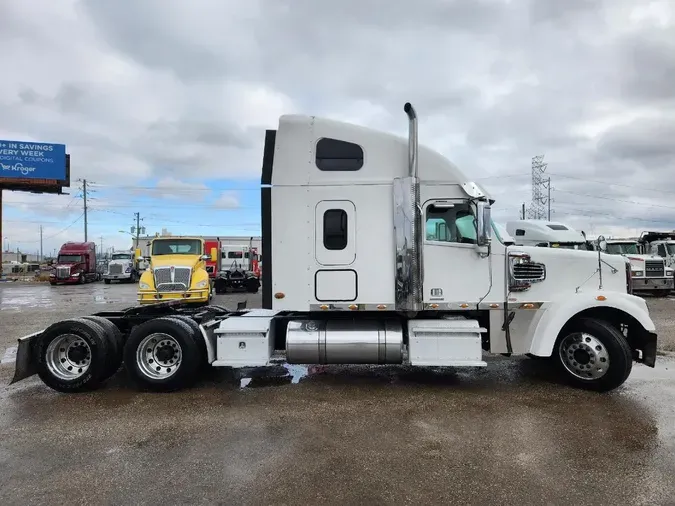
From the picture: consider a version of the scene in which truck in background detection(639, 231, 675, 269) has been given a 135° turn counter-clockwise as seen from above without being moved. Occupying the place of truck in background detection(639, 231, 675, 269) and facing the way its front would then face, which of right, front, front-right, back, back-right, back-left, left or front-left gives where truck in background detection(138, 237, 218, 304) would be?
back-left

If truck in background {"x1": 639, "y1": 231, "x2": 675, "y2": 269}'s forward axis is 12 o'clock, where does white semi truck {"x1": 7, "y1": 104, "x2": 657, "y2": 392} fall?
The white semi truck is roughly at 2 o'clock from the truck in background.

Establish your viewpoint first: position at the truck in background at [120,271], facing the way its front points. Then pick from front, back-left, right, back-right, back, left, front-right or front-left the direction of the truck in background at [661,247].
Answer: left

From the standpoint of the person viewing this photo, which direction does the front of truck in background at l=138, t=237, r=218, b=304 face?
facing the viewer

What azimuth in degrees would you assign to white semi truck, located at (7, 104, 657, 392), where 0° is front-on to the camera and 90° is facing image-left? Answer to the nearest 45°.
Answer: approximately 270°

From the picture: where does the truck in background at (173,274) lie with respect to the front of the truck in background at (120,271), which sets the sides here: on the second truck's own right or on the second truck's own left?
on the second truck's own left

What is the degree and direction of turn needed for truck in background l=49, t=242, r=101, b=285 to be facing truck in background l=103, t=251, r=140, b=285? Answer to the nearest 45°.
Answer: approximately 90° to its left

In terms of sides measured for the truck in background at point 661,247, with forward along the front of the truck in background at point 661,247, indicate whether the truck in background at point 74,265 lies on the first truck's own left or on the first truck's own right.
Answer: on the first truck's own right

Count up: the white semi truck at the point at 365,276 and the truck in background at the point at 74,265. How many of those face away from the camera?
0

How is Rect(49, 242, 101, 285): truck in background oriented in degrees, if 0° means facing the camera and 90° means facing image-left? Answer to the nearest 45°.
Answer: approximately 45°

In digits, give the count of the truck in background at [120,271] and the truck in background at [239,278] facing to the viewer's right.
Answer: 0

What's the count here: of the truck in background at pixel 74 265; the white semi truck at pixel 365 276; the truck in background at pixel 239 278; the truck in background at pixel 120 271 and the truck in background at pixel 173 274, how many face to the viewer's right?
1

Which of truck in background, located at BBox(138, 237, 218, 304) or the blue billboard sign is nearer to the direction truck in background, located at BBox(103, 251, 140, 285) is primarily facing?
the truck in background

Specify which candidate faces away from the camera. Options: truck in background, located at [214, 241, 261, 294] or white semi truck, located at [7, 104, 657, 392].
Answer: the truck in background

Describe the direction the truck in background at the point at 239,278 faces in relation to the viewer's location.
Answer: facing away from the viewer

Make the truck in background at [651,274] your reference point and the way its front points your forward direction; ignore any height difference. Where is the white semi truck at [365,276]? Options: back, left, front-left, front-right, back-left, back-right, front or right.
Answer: front-right

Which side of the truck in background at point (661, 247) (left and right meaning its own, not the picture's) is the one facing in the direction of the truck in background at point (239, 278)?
right

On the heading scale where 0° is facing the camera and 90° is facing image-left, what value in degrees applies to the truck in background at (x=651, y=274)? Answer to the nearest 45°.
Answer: approximately 315°

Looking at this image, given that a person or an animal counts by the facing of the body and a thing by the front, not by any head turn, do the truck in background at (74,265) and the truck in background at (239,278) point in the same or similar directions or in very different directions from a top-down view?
very different directions

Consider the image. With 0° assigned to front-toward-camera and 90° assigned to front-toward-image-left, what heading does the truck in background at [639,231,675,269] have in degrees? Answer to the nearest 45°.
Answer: approximately 315°

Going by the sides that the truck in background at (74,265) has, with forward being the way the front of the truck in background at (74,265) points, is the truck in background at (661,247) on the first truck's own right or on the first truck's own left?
on the first truck's own left
